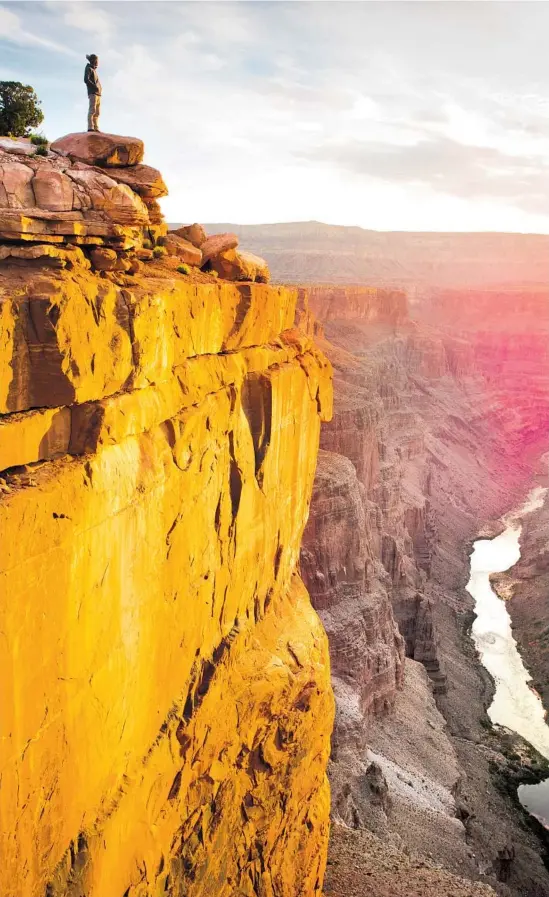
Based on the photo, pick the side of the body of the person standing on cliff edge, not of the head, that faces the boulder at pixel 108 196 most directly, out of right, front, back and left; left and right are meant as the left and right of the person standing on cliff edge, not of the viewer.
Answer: right

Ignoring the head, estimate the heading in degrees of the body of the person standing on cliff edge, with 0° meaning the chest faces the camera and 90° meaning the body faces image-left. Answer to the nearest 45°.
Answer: approximately 270°

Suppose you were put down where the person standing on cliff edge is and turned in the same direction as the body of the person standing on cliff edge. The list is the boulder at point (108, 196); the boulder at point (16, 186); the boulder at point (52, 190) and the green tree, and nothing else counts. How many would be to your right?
3

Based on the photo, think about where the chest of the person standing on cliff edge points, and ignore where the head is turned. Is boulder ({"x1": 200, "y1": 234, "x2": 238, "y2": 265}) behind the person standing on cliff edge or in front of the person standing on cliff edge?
in front
